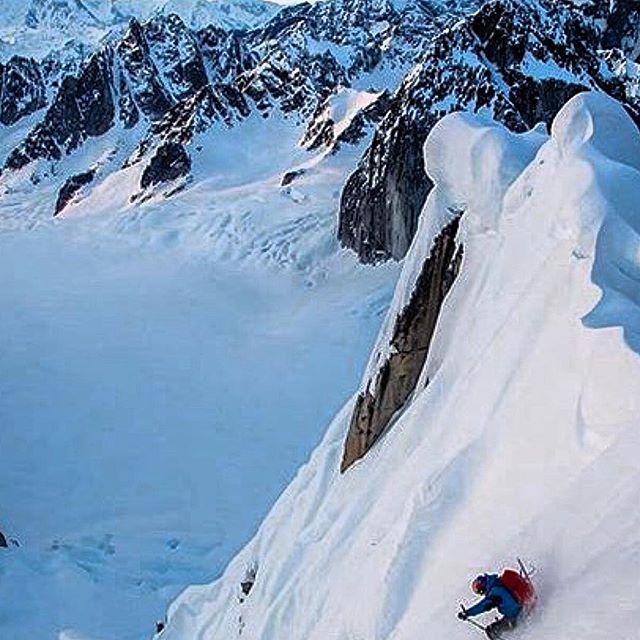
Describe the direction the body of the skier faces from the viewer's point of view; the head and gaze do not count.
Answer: to the viewer's left
